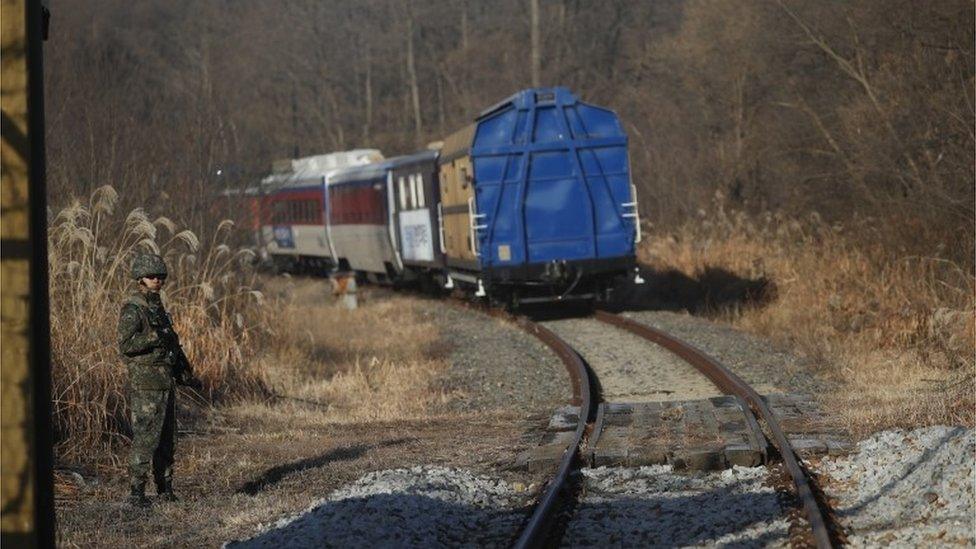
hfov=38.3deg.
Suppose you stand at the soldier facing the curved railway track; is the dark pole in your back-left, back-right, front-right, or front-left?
back-right

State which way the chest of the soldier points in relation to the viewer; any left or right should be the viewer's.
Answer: facing the viewer and to the right of the viewer

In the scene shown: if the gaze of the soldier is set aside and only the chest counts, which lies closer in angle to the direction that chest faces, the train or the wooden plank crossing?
the wooden plank crossing

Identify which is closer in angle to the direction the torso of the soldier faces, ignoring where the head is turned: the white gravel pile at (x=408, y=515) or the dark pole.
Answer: the white gravel pile

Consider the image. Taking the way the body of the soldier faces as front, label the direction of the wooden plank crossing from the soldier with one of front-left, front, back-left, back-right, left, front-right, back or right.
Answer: front-left

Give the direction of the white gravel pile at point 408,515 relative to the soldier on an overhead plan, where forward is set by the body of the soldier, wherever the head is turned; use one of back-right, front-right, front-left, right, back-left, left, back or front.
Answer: front

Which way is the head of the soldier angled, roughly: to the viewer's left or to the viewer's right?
to the viewer's right
